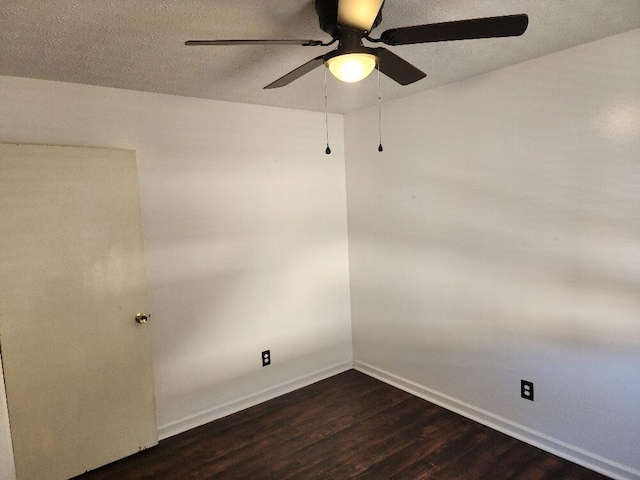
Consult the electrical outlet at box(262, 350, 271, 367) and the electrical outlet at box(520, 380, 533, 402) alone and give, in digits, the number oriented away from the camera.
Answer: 0

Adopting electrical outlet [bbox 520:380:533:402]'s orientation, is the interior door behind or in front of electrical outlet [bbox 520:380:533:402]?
in front

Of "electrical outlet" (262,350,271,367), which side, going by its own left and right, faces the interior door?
right

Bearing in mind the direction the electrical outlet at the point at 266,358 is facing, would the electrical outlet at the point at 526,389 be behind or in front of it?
in front

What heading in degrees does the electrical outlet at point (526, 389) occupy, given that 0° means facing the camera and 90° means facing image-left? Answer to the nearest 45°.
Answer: approximately 45°

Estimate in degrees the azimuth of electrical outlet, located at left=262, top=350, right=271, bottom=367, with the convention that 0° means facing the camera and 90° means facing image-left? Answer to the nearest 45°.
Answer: approximately 315°

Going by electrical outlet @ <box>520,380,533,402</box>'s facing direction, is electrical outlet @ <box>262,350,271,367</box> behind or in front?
in front

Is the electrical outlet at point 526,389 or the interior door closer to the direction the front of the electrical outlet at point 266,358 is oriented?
the electrical outlet
